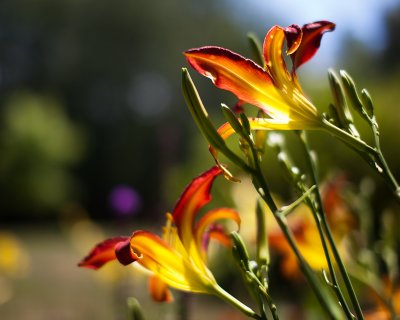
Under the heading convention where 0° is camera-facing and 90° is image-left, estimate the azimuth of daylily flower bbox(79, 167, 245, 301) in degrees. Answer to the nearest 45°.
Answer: approximately 90°

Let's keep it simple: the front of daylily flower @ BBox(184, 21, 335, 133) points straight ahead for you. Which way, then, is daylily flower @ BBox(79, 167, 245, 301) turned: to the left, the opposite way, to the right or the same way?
the same way

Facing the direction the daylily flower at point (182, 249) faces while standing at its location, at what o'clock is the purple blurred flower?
The purple blurred flower is roughly at 3 o'clock from the daylily flower.

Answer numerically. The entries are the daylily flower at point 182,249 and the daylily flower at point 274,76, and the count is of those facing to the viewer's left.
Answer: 2

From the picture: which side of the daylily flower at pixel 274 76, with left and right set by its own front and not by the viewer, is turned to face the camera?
left

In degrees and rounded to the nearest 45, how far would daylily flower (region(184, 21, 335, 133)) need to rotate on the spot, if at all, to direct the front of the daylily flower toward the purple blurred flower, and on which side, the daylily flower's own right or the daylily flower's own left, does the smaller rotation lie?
approximately 90° to the daylily flower's own right
